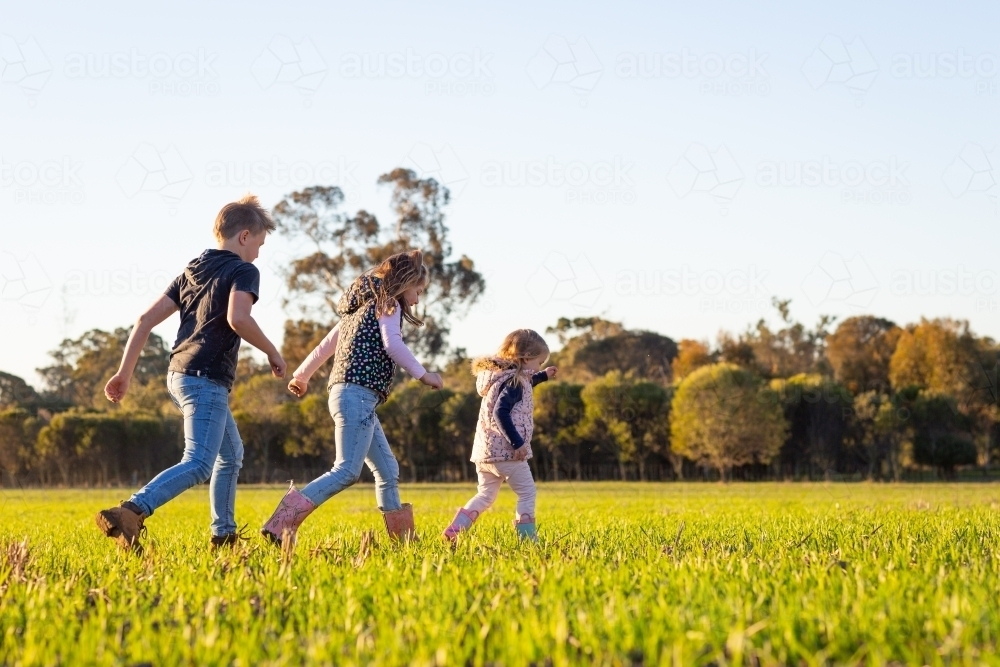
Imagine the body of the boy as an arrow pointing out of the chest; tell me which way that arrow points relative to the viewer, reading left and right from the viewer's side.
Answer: facing away from the viewer and to the right of the viewer

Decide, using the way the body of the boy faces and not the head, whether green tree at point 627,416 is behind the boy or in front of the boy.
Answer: in front

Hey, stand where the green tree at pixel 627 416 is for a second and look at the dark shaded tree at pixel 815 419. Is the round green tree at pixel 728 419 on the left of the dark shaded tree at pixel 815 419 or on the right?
right
